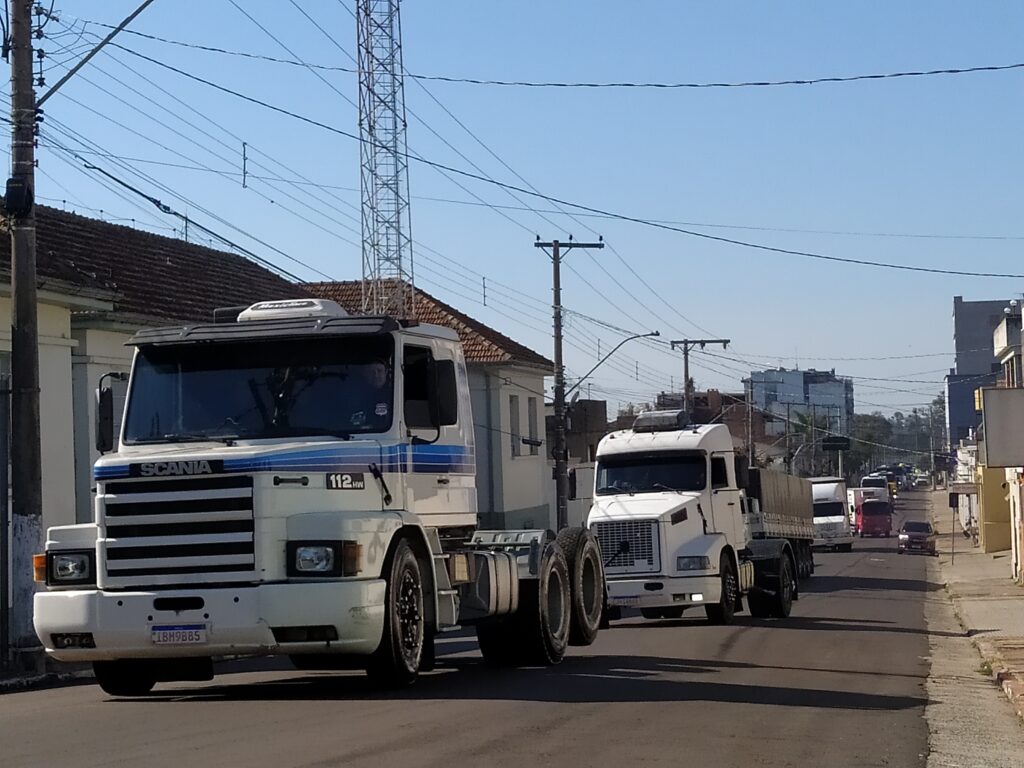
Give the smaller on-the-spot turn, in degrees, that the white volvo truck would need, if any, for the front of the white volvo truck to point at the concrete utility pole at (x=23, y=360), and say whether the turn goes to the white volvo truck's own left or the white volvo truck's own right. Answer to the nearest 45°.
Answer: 0° — it already faces it

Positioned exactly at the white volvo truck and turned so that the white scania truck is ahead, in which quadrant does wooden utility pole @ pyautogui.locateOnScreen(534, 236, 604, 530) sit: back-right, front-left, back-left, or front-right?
back-right

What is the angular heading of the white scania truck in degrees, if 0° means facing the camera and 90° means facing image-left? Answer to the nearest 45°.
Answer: approximately 45°

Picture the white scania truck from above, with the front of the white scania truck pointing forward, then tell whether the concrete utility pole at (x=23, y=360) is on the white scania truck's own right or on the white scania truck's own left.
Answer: on the white scania truck's own right

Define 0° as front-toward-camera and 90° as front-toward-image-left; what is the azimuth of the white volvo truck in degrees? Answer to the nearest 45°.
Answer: approximately 45°

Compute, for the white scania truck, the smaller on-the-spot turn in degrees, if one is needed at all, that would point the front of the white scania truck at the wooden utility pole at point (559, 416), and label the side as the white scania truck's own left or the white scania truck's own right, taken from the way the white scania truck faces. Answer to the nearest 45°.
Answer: approximately 135° to the white scania truck's own right
